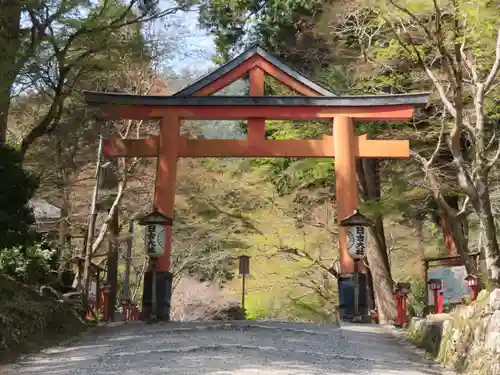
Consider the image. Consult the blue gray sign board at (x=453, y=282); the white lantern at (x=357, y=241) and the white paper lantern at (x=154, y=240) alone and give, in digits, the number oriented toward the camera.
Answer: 3

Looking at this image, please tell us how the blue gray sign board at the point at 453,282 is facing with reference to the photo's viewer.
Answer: facing the viewer

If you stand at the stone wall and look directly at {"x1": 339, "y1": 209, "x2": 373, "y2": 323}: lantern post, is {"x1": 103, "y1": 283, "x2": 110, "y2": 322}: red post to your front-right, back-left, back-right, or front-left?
front-left

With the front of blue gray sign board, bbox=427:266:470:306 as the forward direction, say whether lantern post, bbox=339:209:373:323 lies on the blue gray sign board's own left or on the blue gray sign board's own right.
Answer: on the blue gray sign board's own right

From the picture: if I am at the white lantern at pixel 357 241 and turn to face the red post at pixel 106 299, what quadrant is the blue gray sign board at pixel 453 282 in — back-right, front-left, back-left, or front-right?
back-right

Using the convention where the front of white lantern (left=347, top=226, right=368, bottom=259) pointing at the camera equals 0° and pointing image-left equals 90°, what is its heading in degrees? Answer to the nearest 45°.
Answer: approximately 0°

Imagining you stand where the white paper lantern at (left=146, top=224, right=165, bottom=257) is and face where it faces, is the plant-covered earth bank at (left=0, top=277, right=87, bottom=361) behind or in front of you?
in front

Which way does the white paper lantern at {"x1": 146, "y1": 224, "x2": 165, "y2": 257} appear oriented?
toward the camera

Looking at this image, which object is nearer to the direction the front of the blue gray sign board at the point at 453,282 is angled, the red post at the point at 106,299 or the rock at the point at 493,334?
the rock

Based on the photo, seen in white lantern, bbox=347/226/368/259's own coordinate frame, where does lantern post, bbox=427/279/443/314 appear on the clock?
The lantern post is roughly at 9 o'clock from the white lantern.

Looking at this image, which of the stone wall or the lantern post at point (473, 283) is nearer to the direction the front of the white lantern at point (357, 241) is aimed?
the stone wall

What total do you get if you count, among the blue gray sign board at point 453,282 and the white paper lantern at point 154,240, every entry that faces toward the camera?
2

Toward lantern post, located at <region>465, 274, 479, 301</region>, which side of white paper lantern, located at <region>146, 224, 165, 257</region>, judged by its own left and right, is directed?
left

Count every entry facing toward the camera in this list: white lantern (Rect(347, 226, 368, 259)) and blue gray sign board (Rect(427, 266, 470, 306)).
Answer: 2
